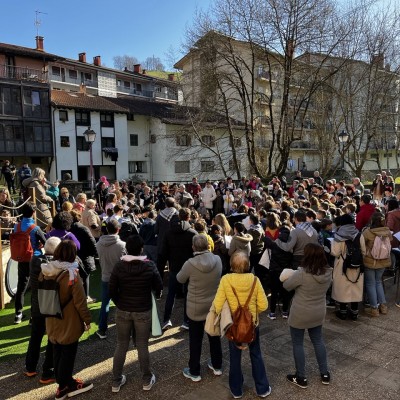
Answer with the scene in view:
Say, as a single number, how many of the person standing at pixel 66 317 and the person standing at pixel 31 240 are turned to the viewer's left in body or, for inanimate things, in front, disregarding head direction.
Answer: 0

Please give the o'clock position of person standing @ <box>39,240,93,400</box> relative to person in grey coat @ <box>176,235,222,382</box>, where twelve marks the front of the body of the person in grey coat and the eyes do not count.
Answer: The person standing is roughly at 10 o'clock from the person in grey coat.

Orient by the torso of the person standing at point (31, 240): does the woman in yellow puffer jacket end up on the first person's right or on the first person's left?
on the first person's right

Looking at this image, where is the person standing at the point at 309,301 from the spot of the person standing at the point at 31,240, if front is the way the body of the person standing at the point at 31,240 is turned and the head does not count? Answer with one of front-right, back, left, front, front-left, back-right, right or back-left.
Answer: right

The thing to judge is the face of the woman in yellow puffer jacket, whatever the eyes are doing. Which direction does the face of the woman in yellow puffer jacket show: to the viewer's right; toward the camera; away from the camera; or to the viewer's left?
away from the camera

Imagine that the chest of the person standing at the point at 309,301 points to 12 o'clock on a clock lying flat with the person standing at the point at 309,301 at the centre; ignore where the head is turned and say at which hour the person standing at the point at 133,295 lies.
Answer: the person standing at the point at 133,295 is roughly at 10 o'clock from the person standing at the point at 309,301.

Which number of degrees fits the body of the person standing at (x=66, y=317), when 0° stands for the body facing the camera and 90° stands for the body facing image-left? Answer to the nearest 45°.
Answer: approximately 225°

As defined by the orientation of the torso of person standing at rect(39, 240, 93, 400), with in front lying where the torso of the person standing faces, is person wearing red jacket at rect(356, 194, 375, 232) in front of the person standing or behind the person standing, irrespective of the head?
in front

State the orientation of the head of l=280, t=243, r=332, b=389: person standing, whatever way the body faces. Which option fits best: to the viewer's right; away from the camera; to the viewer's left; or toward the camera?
away from the camera

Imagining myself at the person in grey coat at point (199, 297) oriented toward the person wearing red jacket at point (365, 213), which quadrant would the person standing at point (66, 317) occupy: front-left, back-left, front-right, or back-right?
back-left

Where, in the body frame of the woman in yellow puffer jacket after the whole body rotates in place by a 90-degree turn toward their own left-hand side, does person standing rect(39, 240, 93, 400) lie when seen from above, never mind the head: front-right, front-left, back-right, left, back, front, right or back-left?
front

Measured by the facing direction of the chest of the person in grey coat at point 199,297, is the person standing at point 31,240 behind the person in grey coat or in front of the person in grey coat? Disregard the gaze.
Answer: in front

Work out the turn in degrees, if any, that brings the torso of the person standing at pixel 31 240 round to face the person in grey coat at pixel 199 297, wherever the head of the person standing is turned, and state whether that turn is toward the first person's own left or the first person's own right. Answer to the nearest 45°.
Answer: approximately 90° to the first person's own right

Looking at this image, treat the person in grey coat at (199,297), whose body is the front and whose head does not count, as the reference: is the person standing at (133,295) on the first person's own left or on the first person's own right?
on the first person's own left

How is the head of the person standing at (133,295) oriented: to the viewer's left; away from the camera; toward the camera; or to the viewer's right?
away from the camera
